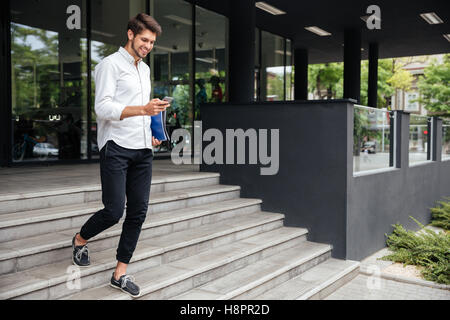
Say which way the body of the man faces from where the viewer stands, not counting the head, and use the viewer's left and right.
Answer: facing the viewer and to the right of the viewer

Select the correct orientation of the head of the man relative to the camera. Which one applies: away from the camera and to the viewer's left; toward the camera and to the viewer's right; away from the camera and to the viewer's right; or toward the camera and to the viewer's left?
toward the camera and to the viewer's right

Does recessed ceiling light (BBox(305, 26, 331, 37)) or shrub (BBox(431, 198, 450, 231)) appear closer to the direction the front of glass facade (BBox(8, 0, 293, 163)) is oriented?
the shrub

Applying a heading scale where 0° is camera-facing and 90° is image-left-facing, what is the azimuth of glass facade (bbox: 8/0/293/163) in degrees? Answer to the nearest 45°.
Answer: approximately 315°

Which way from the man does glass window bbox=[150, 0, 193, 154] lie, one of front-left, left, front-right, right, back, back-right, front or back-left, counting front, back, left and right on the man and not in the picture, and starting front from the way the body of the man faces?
back-left

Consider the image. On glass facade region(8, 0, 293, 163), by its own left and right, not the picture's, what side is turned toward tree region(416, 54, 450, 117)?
left
